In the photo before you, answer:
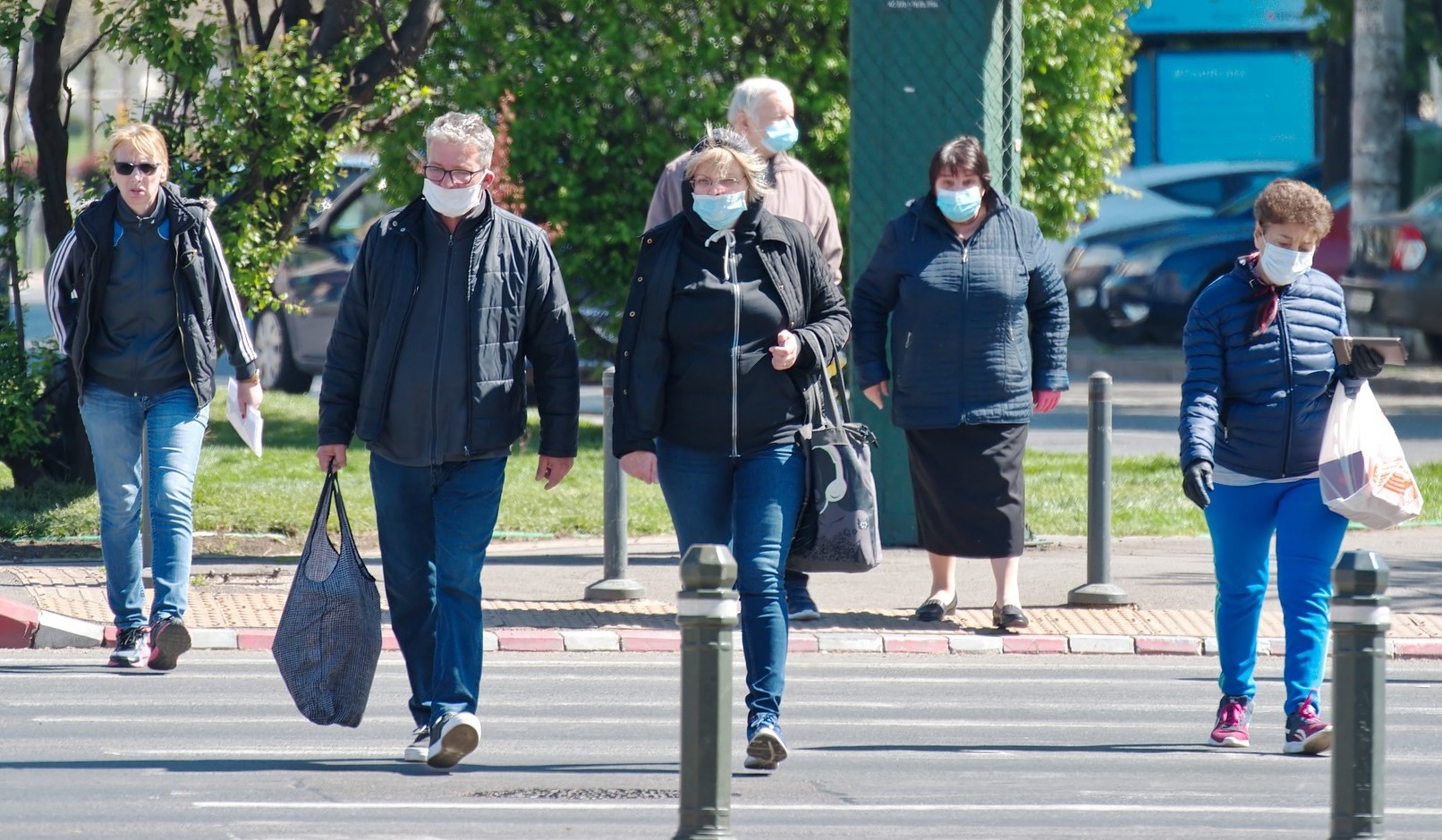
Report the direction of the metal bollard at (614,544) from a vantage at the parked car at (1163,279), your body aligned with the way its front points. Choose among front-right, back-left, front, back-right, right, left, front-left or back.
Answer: front-left

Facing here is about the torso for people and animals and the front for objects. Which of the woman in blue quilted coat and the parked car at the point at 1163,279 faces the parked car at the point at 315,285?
the parked car at the point at 1163,279

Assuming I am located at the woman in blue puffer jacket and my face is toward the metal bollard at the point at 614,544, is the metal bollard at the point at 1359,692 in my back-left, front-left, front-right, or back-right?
back-left

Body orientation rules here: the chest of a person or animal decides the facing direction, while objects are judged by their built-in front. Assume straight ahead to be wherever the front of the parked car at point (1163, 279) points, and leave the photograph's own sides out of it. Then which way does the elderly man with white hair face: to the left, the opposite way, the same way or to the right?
to the left

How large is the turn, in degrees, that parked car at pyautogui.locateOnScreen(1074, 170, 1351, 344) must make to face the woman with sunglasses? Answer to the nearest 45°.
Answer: approximately 45° to its left

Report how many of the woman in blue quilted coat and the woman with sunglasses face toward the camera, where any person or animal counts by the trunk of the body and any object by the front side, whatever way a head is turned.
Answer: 2

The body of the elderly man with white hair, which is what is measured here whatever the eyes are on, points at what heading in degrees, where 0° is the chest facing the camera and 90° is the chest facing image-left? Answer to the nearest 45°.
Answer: approximately 315°

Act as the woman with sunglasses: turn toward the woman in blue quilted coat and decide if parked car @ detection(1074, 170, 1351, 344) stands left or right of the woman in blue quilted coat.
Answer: left

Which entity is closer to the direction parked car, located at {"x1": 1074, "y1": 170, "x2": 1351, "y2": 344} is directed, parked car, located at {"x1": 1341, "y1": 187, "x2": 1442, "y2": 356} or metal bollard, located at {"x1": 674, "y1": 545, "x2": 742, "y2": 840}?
the metal bollard
